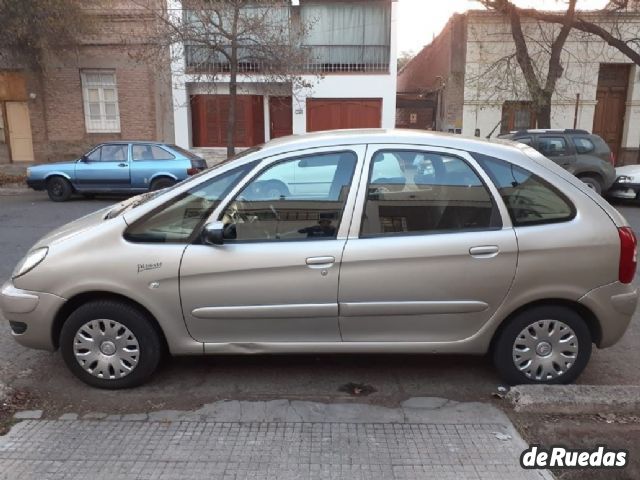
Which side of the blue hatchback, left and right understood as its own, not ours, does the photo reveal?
left

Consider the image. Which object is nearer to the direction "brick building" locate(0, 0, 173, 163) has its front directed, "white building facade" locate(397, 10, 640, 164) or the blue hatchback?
the blue hatchback

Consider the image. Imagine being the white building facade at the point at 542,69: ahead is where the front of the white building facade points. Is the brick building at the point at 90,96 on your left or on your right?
on your right

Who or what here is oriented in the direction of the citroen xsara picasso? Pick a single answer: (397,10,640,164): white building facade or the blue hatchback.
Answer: the white building facade

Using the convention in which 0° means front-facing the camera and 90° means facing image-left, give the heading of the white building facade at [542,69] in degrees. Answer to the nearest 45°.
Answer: approximately 0°

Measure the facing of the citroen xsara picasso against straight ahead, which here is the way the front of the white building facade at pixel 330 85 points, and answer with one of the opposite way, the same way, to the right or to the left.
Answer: to the right

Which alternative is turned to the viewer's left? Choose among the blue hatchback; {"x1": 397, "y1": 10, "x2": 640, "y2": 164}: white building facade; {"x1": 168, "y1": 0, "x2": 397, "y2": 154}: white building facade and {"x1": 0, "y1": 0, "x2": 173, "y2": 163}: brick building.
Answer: the blue hatchback

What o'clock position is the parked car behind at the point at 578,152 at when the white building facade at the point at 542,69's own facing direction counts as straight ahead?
The parked car behind is roughly at 12 o'clock from the white building facade.

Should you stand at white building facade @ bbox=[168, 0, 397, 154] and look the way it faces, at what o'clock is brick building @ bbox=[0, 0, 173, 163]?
The brick building is roughly at 3 o'clock from the white building facade.

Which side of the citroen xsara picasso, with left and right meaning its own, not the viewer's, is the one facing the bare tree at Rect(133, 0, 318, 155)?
right

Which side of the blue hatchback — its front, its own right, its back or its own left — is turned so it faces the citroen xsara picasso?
left

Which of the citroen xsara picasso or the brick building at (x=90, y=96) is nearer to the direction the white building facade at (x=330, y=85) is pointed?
the citroen xsara picasso

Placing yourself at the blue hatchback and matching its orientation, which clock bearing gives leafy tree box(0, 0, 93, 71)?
The leafy tree is roughly at 2 o'clock from the blue hatchback.

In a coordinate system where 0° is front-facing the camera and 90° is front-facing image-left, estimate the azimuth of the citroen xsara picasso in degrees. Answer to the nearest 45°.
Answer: approximately 90°
